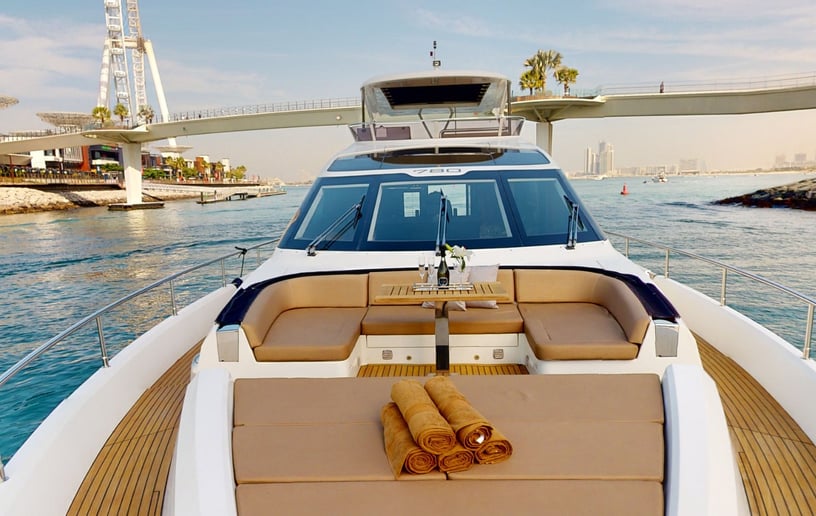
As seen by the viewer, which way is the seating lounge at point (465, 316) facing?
toward the camera

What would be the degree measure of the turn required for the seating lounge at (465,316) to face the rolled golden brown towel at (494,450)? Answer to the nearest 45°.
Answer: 0° — it already faces it

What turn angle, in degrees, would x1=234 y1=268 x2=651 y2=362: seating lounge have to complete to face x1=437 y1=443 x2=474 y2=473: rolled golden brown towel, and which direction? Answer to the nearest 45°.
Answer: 0° — it already faces it

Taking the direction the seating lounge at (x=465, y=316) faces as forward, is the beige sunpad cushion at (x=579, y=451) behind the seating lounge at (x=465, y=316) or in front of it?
in front

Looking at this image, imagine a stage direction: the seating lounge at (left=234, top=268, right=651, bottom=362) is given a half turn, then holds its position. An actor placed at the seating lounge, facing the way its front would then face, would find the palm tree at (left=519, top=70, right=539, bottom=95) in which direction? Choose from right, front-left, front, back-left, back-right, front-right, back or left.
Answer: front

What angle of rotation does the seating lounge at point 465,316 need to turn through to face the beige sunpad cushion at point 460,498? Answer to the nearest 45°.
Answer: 0° — it already faces it

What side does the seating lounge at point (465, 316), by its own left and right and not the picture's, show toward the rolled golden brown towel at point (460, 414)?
front

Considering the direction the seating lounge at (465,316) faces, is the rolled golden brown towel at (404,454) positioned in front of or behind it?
in front

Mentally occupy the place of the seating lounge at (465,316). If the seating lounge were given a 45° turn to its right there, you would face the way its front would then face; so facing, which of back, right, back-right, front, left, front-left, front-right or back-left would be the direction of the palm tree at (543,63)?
back-right
